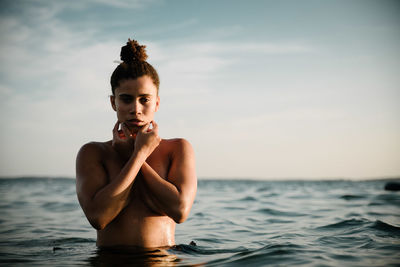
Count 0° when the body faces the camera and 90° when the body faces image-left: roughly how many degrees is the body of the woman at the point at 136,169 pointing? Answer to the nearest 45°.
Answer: approximately 0°
